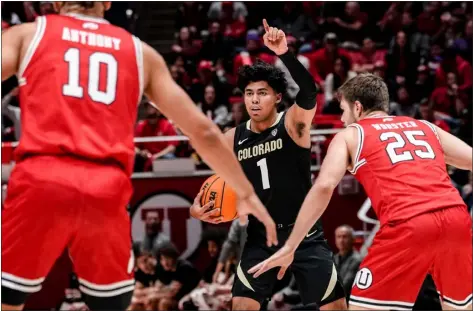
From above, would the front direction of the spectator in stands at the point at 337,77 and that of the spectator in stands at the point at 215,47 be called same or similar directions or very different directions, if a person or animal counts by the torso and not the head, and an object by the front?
same or similar directions

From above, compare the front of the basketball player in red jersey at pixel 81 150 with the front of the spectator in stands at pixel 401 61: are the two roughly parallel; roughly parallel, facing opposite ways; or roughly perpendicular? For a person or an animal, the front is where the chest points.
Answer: roughly parallel, facing opposite ways

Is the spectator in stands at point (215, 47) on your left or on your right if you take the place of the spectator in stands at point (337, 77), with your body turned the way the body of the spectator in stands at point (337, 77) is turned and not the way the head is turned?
on your right

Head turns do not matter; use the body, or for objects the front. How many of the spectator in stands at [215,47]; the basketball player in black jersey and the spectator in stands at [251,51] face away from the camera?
0

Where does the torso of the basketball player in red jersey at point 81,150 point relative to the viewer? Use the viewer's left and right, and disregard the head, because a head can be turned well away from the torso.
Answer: facing away from the viewer

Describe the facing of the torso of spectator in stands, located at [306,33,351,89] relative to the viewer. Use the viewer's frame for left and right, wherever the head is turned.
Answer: facing the viewer

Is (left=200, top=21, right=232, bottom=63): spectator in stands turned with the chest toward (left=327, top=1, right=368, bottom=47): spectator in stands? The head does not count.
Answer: no

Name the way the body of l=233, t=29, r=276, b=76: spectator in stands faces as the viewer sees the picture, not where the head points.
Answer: toward the camera

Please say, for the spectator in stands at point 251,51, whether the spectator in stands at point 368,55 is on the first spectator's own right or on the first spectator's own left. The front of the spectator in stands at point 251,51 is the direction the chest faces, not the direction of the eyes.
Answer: on the first spectator's own left

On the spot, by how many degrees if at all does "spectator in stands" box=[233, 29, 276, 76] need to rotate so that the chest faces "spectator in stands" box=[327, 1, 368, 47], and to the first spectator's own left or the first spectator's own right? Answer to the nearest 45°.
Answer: approximately 135° to the first spectator's own left

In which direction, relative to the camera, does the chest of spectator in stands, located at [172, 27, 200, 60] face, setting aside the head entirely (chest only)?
toward the camera

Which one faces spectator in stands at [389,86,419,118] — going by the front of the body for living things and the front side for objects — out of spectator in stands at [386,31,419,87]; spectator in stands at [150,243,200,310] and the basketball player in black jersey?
spectator in stands at [386,31,419,87]

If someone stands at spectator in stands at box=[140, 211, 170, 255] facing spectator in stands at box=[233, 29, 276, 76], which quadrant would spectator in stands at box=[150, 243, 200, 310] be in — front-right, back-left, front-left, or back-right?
back-right

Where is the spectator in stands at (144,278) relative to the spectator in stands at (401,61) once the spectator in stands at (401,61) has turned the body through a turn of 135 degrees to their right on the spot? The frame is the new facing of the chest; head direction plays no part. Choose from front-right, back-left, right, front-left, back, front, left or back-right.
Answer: left

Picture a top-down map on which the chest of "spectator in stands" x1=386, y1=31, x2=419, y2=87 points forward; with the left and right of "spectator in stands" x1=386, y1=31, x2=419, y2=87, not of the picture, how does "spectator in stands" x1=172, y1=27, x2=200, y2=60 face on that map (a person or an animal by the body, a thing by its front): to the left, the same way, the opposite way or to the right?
the same way

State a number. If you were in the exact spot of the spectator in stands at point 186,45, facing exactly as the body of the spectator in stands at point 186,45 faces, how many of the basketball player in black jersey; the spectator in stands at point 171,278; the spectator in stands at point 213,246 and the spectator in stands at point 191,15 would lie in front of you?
3

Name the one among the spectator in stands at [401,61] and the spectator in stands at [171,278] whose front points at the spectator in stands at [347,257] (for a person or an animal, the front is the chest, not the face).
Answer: the spectator in stands at [401,61]

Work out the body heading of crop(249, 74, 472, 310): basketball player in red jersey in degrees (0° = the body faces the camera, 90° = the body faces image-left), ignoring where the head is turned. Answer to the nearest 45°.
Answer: approximately 135°

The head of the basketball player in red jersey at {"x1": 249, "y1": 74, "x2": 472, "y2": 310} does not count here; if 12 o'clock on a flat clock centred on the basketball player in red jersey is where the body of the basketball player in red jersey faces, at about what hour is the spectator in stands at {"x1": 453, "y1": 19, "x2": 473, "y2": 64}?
The spectator in stands is roughly at 2 o'clock from the basketball player in red jersey.

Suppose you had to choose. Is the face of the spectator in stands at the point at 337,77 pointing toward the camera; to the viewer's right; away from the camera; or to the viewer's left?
toward the camera

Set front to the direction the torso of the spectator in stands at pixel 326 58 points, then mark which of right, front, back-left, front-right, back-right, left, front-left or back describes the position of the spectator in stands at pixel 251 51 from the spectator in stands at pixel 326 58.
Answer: right

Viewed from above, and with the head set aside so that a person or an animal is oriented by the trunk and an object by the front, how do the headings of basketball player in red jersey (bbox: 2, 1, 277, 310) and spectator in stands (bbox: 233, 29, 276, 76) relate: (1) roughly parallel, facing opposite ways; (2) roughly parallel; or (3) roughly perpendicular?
roughly parallel, facing opposite ways

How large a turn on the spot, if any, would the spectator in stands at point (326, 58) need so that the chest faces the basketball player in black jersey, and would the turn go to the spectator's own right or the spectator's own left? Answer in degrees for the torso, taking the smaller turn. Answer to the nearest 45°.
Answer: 0° — they already face them
